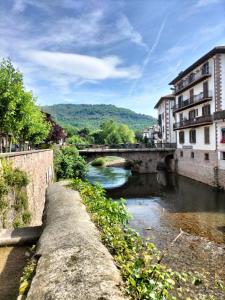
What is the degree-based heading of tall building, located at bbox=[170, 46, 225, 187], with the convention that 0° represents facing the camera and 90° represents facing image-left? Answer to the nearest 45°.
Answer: approximately 45°

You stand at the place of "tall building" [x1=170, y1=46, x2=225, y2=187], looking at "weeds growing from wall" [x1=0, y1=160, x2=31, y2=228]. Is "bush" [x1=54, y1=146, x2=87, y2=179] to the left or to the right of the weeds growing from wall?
right

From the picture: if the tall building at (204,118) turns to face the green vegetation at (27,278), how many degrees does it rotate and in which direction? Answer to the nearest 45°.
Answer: approximately 45° to its left

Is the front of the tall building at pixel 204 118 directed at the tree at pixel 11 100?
yes

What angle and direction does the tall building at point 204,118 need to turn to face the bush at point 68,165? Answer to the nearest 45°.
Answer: approximately 45° to its right

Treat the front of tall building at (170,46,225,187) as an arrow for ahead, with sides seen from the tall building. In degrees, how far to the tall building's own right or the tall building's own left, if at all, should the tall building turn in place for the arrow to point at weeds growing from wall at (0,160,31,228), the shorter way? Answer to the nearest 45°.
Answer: approximately 45° to the tall building's own left

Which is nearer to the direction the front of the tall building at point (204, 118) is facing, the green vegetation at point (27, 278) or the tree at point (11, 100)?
the tree
